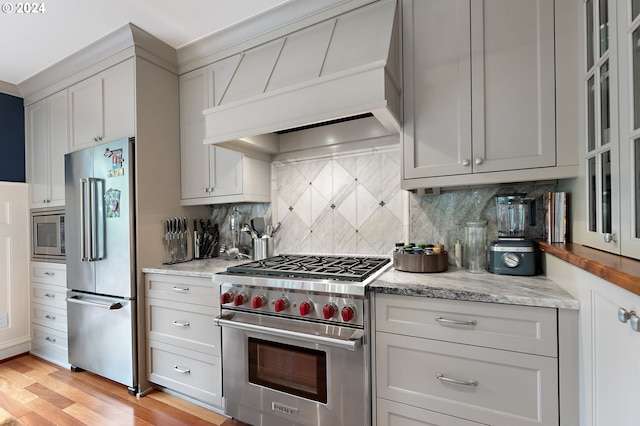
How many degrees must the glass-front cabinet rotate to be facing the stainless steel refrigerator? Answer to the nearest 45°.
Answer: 0° — it already faces it

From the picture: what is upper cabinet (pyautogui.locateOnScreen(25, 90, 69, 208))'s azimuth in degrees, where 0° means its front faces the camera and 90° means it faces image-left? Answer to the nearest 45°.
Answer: approximately 45°

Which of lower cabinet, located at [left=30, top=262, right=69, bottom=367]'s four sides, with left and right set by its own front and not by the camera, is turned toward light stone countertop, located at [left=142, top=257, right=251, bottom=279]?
left

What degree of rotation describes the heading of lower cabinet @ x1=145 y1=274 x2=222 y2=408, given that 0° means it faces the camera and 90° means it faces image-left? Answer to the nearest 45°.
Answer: approximately 45°

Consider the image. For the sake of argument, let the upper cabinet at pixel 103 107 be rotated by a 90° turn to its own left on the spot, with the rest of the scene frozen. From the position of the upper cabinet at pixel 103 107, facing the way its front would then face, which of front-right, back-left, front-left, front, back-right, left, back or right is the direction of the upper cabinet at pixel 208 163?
front

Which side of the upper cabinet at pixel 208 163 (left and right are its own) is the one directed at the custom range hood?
left

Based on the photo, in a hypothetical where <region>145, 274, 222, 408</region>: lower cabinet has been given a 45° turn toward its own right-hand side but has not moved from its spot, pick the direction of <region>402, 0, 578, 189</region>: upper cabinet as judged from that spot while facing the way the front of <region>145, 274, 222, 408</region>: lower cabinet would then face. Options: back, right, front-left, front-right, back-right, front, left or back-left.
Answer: back-left

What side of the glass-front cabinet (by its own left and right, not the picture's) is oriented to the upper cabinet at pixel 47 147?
front

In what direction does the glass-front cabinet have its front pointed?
to the viewer's left

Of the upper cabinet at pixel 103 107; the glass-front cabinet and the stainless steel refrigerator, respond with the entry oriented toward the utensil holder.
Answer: the glass-front cabinet

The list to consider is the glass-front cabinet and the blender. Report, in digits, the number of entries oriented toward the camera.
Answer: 1

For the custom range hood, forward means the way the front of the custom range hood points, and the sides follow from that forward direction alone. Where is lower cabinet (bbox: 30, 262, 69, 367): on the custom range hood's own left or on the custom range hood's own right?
on the custom range hood's own right

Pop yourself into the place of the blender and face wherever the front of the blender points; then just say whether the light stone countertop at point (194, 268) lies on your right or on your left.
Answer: on your right

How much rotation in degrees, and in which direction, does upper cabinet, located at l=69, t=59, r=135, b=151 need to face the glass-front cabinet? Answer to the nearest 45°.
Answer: approximately 90° to its left

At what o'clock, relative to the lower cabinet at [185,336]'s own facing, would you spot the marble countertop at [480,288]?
The marble countertop is roughly at 9 o'clock from the lower cabinet.

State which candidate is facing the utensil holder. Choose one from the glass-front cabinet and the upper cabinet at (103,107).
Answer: the glass-front cabinet
